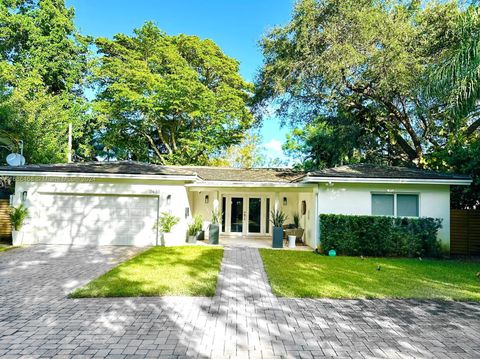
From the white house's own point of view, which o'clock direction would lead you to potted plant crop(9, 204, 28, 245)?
The potted plant is roughly at 3 o'clock from the white house.

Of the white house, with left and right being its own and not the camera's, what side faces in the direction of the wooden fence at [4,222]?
right

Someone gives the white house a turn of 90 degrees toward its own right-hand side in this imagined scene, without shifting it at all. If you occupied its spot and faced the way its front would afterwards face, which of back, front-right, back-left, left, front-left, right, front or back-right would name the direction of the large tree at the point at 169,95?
right

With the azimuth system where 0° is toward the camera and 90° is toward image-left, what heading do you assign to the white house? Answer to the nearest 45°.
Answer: approximately 0°

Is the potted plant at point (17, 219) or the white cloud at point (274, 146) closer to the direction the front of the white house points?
the potted plant

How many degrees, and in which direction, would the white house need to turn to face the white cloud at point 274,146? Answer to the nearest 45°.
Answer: approximately 180°

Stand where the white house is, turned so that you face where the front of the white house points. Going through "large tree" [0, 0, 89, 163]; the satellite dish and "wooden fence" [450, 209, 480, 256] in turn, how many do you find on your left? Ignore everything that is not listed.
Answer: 1

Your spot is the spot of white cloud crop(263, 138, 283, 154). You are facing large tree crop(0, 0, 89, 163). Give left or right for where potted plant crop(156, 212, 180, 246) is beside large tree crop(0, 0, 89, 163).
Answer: left

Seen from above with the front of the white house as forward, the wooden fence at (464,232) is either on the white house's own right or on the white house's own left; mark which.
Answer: on the white house's own left
